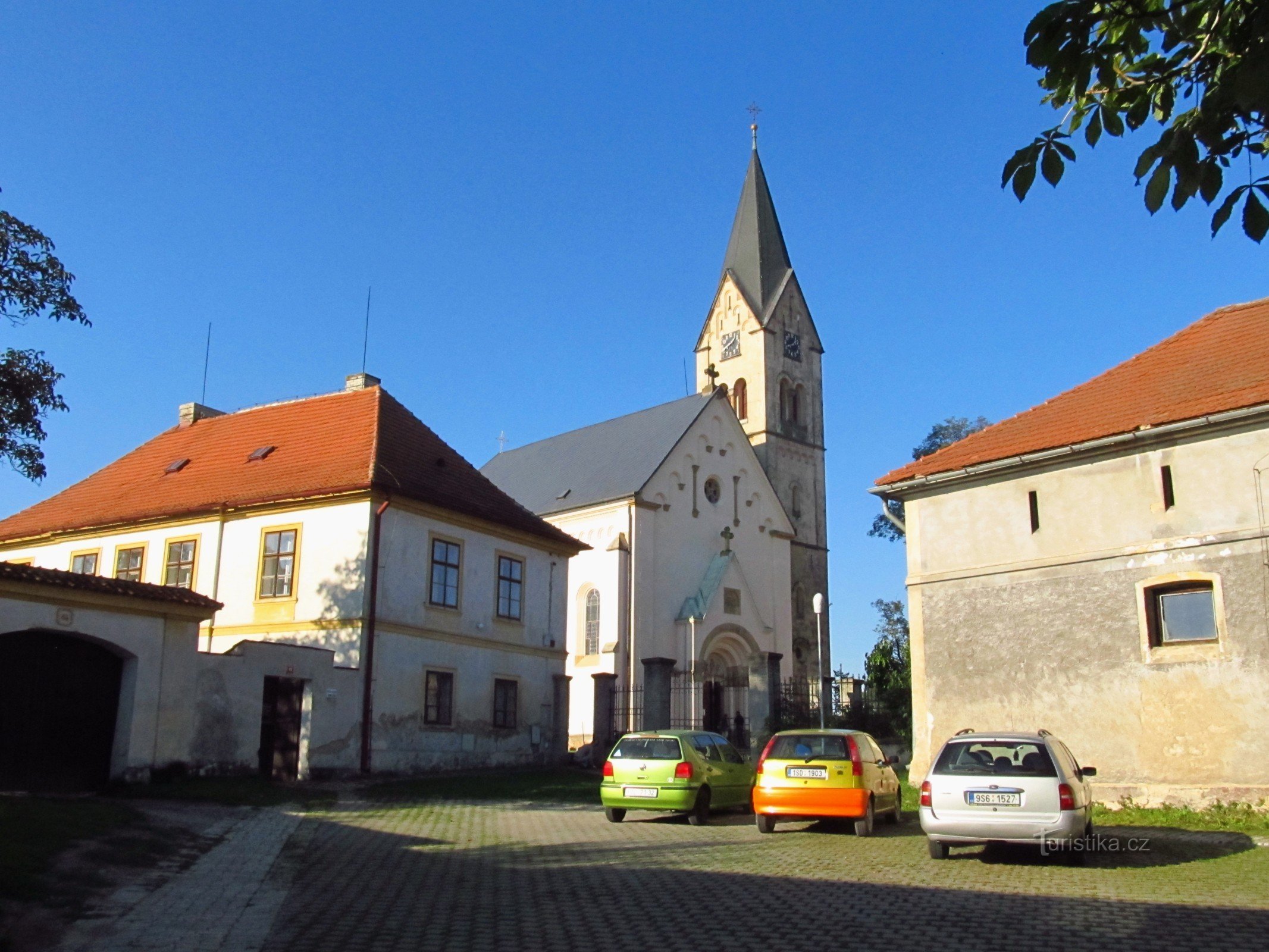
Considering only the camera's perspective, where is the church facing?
facing the viewer and to the right of the viewer

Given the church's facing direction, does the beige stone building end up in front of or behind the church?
in front

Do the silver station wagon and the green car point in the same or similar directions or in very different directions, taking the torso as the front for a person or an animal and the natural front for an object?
same or similar directions

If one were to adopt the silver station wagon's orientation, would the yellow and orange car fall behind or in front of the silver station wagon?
in front

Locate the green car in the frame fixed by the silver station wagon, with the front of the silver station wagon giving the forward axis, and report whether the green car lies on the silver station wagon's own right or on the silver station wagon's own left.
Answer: on the silver station wagon's own left

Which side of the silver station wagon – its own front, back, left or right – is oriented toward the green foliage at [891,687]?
front

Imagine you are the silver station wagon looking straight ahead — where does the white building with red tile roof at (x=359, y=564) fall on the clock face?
The white building with red tile roof is roughly at 10 o'clock from the silver station wagon.

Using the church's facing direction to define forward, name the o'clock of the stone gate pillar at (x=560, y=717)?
The stone gate pillar is roughly at 2 o'clock from the church.

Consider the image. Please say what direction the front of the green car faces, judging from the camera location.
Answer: facing away from the viewer and to the right of the viewer

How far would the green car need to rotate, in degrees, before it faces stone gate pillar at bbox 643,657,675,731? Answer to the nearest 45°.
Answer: approximately 45° to its left

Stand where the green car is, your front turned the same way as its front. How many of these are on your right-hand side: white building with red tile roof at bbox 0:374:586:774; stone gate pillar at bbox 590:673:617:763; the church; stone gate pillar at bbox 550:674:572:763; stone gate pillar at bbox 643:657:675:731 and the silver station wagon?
1

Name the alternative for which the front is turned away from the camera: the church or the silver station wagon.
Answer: the silver station wagon

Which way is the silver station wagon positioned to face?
away from the camera

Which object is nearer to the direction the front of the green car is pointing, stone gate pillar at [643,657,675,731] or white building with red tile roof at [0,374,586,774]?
the stone gate pillar

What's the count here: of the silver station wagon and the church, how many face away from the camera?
1

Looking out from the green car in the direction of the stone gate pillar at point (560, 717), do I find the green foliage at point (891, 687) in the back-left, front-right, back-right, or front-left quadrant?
front-right

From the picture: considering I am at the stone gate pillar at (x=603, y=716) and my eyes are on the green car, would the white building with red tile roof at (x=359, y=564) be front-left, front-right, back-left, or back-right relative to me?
front-right
